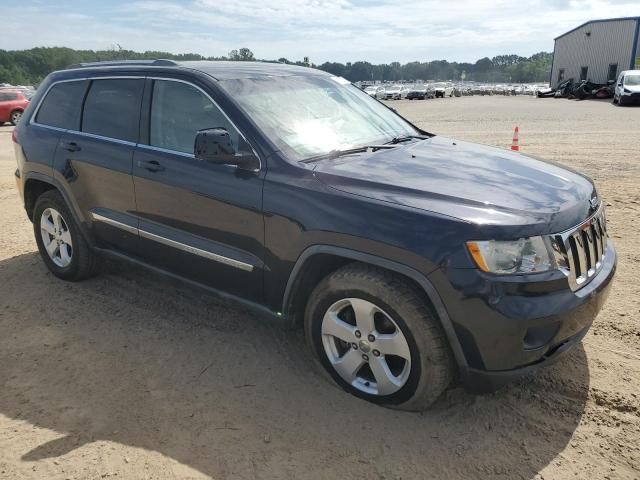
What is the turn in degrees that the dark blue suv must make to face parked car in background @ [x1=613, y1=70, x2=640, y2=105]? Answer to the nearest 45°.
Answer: approximately 90° to its left

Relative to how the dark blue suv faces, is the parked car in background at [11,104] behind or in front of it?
behind

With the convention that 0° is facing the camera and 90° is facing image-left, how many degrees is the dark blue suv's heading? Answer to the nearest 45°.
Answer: approximately 315°

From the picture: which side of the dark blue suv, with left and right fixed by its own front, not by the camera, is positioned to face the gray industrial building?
left
